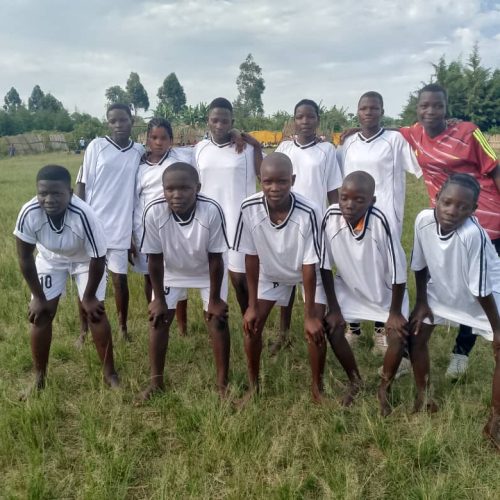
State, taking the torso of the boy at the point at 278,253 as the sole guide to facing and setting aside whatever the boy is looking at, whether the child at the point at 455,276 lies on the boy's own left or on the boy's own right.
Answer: on the boy's own left

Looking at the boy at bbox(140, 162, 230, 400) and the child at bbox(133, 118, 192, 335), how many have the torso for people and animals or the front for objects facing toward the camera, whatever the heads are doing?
2

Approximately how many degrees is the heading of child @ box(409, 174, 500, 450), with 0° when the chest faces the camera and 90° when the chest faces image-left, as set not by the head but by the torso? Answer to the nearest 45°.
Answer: approximately 45°

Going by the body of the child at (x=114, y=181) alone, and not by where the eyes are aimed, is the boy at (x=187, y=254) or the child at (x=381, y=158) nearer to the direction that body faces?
the boy

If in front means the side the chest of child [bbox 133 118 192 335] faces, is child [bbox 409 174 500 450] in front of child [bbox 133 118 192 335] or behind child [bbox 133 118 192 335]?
in front

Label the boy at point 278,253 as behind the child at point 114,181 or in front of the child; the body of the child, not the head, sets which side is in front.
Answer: in front

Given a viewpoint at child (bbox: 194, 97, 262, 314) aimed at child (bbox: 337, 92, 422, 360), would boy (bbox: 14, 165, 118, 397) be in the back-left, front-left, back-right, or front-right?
back-right
